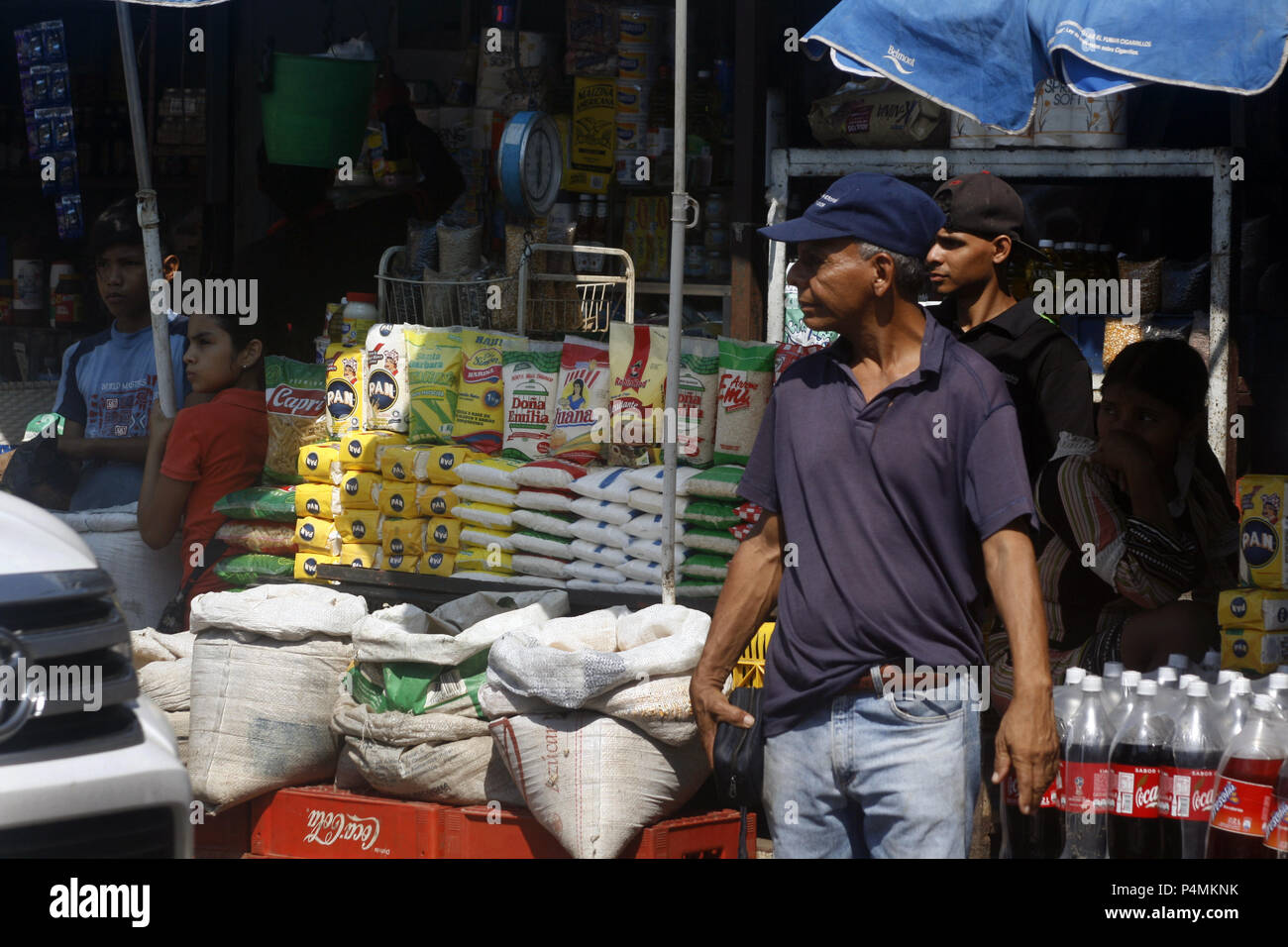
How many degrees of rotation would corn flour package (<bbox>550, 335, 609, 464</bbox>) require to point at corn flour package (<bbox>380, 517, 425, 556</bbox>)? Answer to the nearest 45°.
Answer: approximately 90° to its right

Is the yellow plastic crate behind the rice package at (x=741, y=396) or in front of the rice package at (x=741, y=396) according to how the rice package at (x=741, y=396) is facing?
in front

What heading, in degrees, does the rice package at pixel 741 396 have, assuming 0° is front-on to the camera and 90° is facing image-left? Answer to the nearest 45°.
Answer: approximately 0°

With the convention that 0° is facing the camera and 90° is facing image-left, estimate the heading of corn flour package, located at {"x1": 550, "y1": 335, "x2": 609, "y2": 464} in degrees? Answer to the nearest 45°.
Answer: approximately 0°

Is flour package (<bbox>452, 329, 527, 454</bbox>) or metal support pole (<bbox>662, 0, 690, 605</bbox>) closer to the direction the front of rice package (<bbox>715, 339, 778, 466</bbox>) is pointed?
the metal support pole

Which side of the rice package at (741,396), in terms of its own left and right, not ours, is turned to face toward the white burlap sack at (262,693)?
right
